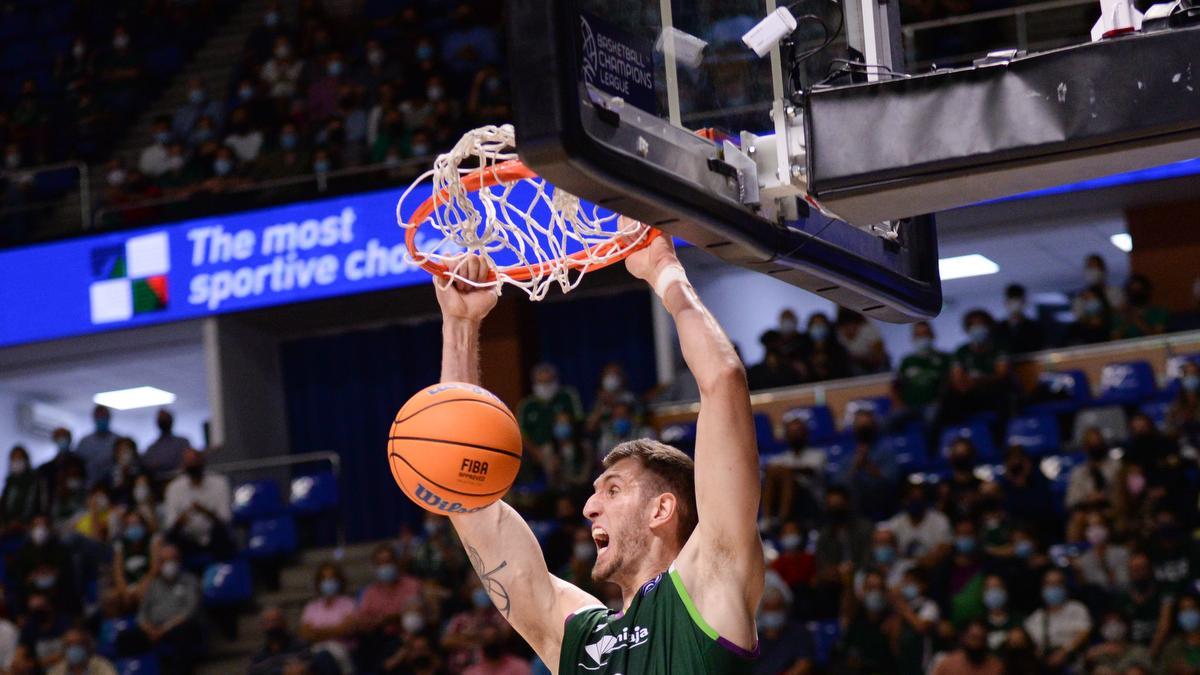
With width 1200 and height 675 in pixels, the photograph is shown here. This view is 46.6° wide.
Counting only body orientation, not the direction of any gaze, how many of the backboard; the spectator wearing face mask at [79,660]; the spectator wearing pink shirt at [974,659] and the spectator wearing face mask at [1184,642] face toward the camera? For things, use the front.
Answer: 3

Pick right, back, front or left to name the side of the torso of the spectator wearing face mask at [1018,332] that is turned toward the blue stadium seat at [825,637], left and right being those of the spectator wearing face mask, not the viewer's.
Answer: front

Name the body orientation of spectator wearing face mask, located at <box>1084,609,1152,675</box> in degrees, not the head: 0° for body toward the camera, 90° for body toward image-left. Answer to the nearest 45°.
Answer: approximately 0°

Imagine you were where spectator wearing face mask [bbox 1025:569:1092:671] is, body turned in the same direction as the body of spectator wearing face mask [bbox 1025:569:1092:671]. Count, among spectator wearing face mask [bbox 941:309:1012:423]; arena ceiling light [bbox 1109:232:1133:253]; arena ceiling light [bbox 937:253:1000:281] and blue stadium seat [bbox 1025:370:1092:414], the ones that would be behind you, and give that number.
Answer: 4

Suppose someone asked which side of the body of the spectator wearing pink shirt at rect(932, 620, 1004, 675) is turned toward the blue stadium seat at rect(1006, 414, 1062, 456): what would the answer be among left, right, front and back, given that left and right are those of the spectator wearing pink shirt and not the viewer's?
back

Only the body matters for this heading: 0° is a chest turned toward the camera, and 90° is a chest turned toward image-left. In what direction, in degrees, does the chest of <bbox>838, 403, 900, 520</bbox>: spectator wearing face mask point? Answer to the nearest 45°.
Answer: approximately 45°

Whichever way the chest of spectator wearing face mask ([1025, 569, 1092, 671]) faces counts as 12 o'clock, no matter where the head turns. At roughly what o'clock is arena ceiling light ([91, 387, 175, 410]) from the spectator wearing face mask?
The arena ceiling light is roughly at 4 o'clock from the spectator wearing face mask.

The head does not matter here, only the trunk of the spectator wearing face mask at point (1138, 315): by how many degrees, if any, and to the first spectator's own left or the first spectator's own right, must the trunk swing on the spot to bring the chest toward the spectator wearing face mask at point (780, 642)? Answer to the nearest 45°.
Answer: approximately 45° to the first spectator's own right

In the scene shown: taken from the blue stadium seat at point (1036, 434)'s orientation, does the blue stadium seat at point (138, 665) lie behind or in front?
in front

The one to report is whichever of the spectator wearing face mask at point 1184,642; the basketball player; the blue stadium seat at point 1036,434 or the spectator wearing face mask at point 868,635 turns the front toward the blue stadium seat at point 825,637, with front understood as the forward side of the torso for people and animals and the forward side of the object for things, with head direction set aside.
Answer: the blue stadium seat at point 1036,434

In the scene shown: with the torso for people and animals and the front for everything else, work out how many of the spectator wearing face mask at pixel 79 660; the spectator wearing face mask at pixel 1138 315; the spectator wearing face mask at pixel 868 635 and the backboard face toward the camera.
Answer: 3
